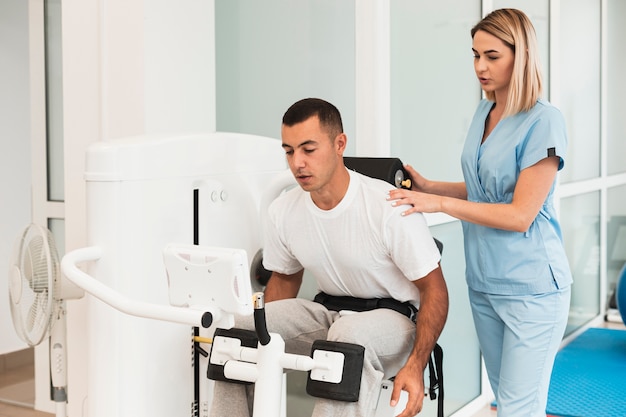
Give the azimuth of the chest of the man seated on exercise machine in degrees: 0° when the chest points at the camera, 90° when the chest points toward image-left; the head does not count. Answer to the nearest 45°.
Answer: approximately 45°

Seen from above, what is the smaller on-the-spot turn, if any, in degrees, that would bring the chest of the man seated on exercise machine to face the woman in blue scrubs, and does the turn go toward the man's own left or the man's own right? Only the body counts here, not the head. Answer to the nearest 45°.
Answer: approximately 135° to the man's own left

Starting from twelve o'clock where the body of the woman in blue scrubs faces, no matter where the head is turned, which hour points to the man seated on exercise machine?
The man seated on exercise machine is roughly at 1 o'clock from the woman in blue scrubs.

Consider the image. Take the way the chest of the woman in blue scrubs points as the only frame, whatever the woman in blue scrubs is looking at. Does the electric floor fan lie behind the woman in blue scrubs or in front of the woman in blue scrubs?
in front

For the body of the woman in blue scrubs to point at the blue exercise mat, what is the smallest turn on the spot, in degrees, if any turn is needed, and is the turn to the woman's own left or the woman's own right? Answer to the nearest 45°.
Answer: approximately 135° to the woman's own right

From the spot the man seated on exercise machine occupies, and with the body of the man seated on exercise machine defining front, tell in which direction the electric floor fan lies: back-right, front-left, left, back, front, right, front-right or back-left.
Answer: front-right

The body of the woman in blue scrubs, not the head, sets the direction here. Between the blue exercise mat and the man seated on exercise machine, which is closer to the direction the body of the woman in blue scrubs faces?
the man seated on exercise machine

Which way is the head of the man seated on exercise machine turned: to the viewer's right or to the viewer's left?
to the viewer's left

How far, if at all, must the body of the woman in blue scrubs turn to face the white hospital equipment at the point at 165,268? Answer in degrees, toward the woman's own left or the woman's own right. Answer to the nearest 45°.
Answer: approximately 45° to the woman's own right

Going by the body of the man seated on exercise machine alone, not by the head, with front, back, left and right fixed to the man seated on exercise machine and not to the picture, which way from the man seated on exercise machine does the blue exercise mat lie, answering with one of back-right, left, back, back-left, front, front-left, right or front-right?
back
